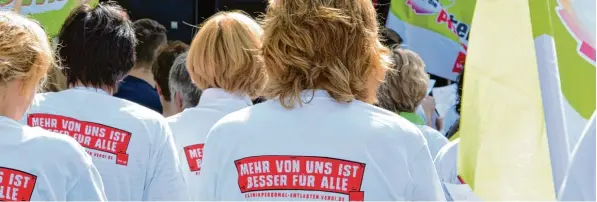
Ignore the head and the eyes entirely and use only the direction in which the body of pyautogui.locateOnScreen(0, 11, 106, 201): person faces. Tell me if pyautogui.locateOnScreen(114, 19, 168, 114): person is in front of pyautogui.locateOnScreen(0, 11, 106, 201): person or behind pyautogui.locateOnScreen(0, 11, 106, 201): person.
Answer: in front

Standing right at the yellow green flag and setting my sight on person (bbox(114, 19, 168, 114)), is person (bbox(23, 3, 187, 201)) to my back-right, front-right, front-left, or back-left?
front-left

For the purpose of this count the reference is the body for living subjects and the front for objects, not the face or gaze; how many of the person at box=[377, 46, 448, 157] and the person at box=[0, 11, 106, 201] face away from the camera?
2

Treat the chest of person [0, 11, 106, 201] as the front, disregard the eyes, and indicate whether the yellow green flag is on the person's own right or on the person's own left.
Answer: on the person's own right

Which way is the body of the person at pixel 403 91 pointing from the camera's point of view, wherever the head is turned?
away from the camera

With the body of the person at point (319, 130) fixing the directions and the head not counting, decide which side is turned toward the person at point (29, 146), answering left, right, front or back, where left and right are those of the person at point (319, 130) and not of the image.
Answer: left

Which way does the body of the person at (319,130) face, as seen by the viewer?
away from the camera

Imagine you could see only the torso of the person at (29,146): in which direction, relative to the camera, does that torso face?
away from the camera

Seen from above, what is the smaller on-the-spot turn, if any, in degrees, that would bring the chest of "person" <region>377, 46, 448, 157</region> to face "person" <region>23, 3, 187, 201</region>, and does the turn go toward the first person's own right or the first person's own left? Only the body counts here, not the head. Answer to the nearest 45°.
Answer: approximately 135° to the first person's own left

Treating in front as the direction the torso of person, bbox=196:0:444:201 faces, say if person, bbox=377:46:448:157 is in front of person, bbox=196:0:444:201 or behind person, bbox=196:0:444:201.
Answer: in front
